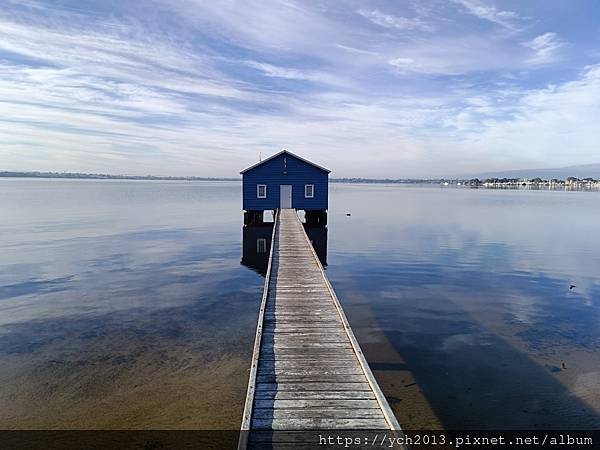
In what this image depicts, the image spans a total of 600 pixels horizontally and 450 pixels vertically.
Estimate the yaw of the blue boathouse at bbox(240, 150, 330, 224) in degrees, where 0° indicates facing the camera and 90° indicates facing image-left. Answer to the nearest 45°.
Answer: approximately 0°
